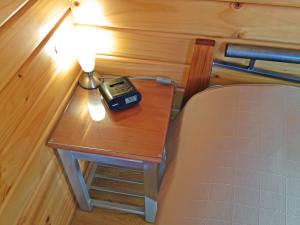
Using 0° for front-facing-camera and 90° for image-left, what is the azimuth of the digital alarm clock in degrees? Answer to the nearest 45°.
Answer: approximately 315°
